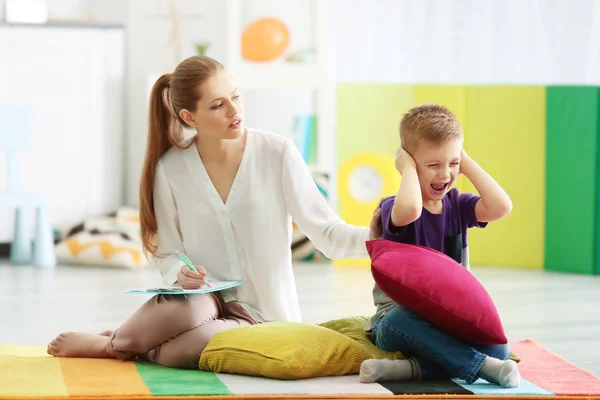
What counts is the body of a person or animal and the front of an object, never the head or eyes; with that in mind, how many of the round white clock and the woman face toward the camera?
2

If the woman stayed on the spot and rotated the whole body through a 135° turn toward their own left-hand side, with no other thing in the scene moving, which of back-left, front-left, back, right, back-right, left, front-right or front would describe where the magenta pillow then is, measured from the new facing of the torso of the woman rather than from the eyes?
right

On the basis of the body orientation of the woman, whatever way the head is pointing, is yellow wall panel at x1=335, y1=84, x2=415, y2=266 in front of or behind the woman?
behind

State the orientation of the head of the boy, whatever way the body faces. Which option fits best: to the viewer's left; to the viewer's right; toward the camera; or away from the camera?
toward the camera

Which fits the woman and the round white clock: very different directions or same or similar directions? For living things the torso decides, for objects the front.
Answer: same or similar directions

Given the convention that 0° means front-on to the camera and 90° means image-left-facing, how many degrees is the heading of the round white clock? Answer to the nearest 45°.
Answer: approximately 0°

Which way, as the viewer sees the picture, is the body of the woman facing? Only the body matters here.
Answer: toward the camera

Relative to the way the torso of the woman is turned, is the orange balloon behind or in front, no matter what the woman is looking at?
behind
